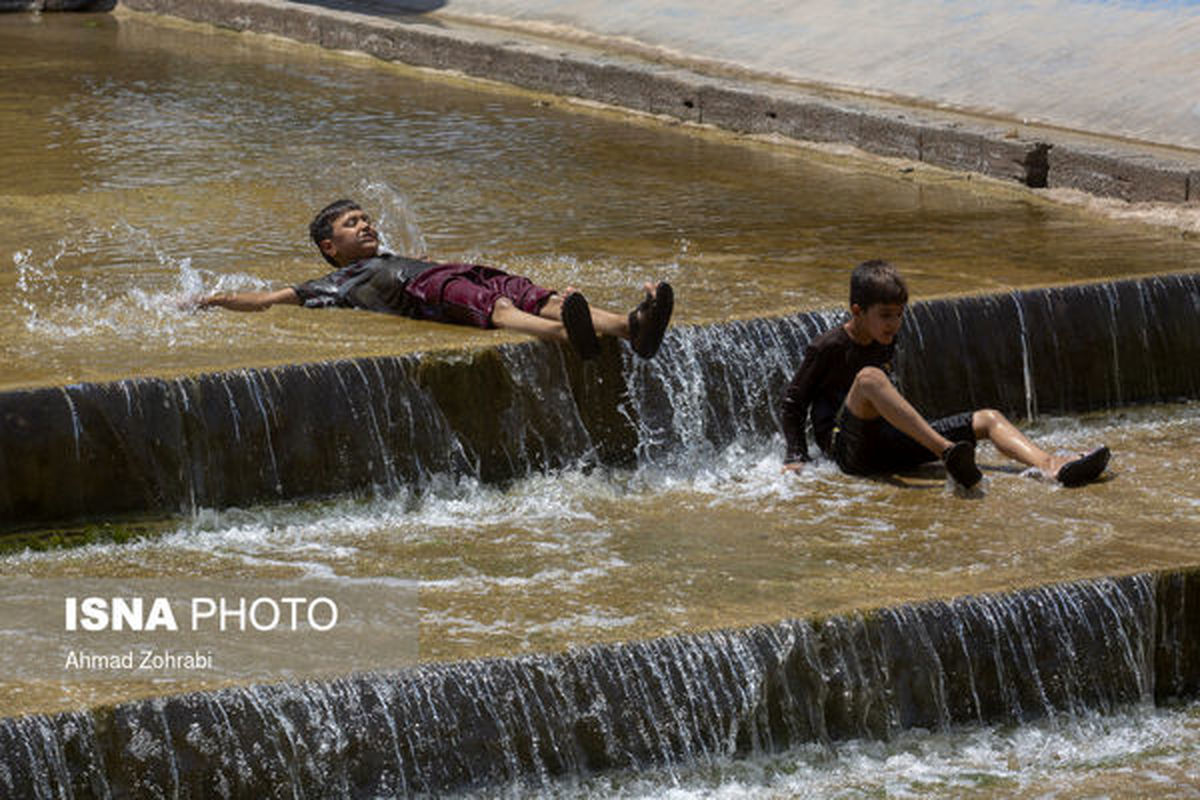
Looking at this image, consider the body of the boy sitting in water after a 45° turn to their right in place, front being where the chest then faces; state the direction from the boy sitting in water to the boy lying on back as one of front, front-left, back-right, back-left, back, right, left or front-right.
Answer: right

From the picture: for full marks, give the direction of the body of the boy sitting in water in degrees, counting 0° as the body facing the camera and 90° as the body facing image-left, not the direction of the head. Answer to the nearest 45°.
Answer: approximately 315°
